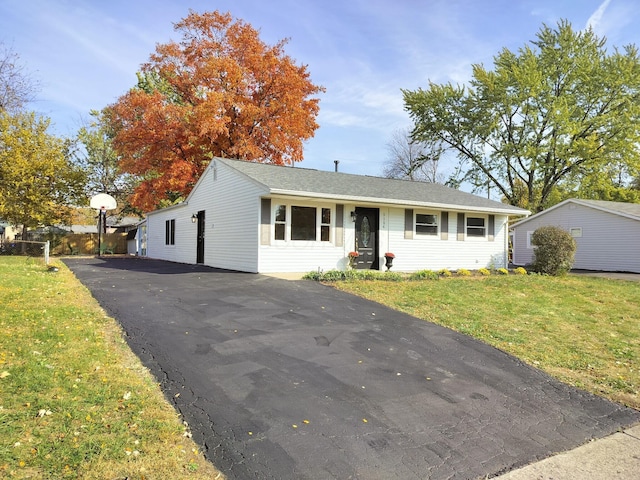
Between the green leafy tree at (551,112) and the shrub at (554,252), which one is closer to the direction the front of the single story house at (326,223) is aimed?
the shrub

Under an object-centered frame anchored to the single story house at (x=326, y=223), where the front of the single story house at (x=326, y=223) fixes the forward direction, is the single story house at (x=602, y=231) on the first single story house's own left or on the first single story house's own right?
on the first single story house's own left

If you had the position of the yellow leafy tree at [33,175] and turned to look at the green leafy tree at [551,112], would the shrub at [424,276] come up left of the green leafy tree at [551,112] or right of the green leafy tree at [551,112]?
right

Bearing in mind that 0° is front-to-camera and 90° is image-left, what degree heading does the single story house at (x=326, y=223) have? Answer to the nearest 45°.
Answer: approximately 315°

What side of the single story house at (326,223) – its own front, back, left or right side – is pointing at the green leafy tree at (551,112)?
left

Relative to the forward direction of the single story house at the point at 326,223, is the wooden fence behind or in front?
behind

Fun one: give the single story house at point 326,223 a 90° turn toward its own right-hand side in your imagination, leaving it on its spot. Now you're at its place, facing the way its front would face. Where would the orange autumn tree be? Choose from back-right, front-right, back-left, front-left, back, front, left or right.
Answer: right

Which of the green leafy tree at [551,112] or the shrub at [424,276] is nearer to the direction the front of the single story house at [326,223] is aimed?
the shrub

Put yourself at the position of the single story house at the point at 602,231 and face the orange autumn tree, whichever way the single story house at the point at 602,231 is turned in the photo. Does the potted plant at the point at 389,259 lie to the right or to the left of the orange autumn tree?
left
